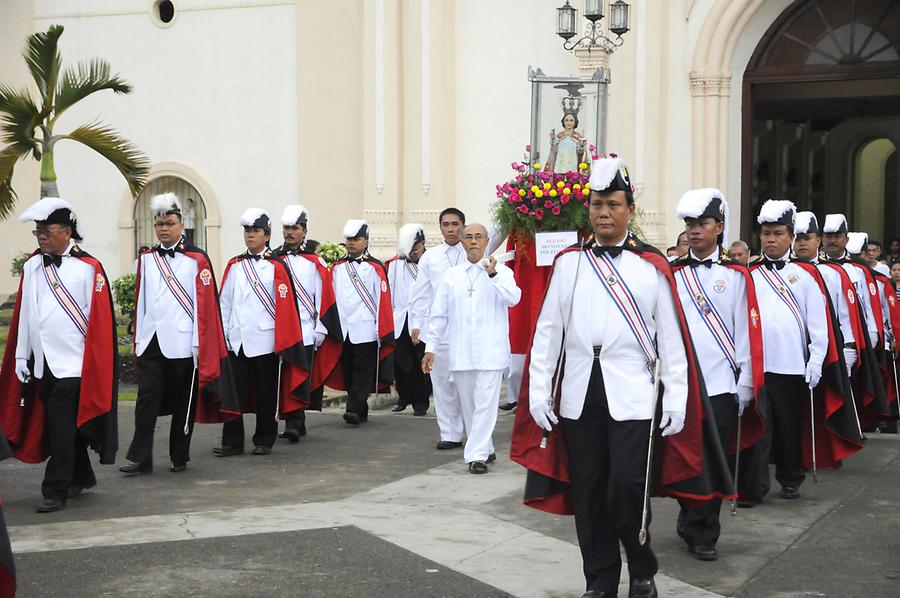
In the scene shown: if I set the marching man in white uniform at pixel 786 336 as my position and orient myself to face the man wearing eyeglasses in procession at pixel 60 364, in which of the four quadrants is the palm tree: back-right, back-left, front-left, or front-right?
front-right

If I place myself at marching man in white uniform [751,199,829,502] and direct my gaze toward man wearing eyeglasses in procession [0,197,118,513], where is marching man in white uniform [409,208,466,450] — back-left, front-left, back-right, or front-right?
front-right

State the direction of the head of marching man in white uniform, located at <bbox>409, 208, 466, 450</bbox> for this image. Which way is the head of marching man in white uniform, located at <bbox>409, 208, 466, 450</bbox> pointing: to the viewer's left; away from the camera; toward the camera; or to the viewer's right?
toward the camera

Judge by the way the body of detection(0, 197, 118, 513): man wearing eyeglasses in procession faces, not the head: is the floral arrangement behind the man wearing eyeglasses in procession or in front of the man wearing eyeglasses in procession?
behind

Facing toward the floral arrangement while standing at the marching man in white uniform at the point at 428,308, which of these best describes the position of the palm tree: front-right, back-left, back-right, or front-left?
front-left

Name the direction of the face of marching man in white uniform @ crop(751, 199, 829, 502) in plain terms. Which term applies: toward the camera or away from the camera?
toward the camera

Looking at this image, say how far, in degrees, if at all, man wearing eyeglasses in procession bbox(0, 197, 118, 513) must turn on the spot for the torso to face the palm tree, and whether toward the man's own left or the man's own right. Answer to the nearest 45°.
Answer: approximately 135° to the man's own right

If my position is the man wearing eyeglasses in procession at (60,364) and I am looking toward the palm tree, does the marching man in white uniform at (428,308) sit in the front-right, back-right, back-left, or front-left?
front-right

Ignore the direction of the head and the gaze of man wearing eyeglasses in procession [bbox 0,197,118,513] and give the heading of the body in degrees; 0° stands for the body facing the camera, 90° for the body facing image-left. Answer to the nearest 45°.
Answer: approximately 45°

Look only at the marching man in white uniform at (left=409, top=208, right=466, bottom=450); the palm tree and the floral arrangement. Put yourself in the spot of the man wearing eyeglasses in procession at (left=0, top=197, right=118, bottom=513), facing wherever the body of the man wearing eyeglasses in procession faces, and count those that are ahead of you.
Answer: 0

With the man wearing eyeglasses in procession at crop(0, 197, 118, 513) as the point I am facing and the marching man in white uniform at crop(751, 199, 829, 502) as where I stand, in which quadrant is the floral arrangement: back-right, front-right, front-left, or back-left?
front-right

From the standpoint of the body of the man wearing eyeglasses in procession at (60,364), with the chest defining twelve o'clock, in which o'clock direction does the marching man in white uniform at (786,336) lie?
The marching man in white uniform is roughly at 8 o'clock from the man wearing eyeglasses in procession.
